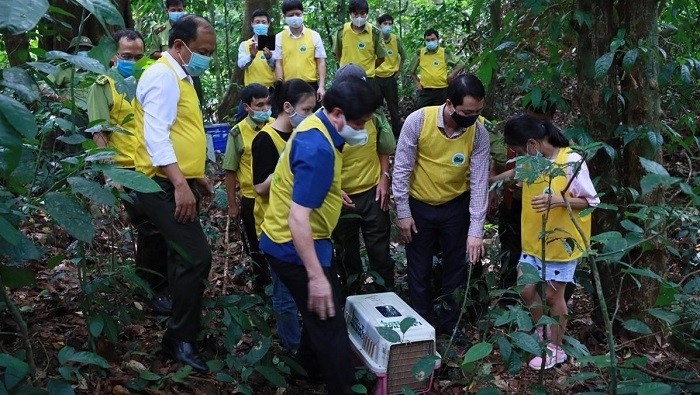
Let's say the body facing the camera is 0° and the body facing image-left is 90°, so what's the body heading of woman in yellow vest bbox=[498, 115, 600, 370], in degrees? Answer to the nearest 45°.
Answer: approximately 45°

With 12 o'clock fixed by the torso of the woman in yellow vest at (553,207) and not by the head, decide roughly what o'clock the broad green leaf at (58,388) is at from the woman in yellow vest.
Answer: The broad green leaf is roughly at 12 o'clock from the woman in yellow vest.

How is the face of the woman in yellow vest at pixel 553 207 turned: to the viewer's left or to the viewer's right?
to the viewer's left

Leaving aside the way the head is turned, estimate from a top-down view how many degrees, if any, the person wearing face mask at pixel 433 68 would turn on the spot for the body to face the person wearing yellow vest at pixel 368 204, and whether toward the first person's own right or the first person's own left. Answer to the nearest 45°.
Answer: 0° — they already face them

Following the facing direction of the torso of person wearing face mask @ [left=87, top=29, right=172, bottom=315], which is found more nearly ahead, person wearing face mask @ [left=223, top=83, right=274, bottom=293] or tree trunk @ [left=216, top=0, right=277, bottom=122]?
the person wearing face mask

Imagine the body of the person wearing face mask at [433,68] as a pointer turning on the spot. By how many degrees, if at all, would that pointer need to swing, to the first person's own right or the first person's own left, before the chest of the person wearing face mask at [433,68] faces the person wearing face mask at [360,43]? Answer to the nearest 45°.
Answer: approximately 45° to the first person's own right

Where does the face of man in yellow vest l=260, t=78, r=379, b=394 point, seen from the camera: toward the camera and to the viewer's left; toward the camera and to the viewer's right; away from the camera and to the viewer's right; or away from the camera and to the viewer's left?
toward the camera and to the viewer's right

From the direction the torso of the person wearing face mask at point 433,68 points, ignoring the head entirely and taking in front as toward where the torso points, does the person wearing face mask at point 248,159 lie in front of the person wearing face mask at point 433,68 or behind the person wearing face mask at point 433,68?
in front

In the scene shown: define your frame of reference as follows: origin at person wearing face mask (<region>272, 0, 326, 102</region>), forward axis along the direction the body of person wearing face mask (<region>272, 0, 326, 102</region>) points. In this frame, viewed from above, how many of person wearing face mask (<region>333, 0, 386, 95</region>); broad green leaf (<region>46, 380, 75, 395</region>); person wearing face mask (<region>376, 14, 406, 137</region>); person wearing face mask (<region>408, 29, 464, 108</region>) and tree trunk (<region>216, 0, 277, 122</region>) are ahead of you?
1

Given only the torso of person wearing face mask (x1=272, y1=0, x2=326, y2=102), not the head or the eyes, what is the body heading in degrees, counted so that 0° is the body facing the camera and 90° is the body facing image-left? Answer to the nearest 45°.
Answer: approximately 0°

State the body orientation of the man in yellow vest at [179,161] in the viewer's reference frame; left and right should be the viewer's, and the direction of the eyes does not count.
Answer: facing to the right of the viewer
